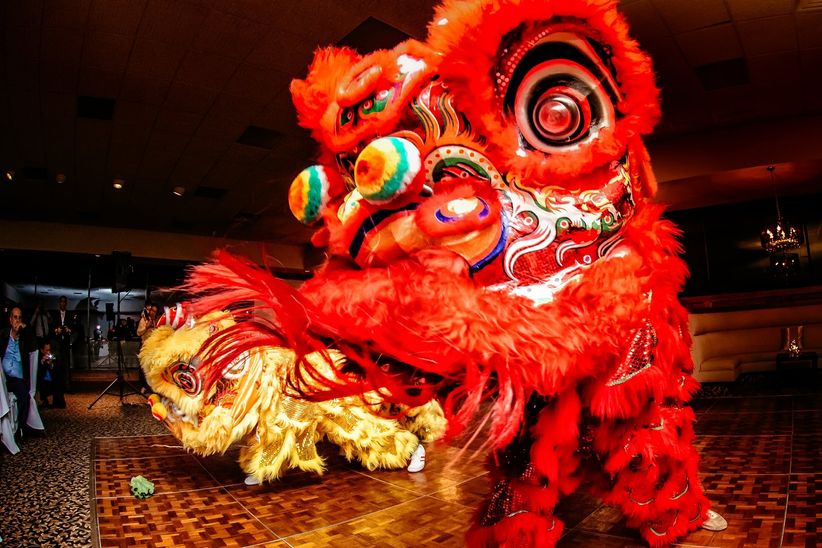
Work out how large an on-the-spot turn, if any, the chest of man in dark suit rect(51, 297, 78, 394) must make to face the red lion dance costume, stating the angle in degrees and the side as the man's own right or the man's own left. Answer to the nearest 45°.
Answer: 0° — they already face it

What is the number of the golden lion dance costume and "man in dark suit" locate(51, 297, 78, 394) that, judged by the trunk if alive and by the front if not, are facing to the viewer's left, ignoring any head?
1

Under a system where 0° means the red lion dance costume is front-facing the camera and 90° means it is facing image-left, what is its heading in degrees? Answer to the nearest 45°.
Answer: approximately 45°

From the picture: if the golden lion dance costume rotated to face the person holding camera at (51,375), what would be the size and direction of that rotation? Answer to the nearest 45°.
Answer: approximately 45° to its right

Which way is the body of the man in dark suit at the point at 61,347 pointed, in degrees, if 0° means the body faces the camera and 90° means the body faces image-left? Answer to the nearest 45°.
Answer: approximately 0°

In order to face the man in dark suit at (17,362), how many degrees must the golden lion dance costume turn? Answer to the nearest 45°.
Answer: approximately 45° to its right

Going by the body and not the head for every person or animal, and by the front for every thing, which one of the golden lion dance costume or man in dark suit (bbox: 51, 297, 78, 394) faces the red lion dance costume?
the man in dark suit

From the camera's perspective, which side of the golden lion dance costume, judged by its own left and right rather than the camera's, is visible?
left

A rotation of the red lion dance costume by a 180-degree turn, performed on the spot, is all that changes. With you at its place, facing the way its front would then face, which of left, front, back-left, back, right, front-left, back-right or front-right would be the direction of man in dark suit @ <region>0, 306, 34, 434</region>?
left

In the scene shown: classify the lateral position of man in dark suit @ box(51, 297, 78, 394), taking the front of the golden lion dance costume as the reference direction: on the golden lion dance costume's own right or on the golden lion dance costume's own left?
on the golden lion dance costume's own right
